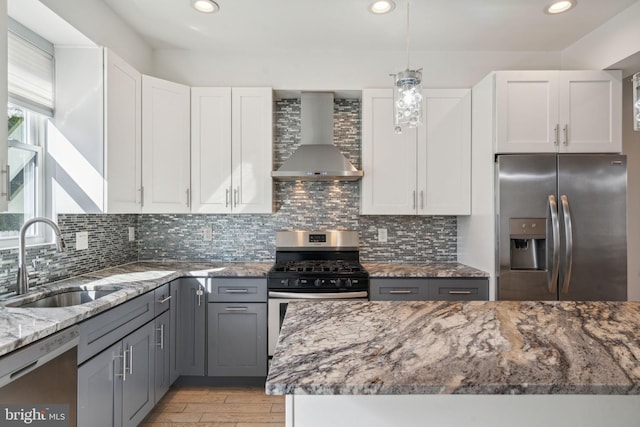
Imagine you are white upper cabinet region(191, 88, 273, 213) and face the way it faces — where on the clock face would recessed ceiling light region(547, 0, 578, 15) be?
The recessed ceiling light is roughly at 10 o'clock from the white upper cabinet.

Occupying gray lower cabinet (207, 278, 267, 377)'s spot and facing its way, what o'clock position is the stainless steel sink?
The stainless steel sink is roughly at 2 o'clock from the gray lower cabinet.

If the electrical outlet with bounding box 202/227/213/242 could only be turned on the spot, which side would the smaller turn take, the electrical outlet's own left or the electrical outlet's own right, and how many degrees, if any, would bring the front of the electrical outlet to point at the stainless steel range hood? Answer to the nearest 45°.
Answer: approximately 45° to the electrical outlet's own left

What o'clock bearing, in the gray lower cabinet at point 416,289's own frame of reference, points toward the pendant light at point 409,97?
The pendant light is roughly at 12 o'clock from the gray lower cabinet.

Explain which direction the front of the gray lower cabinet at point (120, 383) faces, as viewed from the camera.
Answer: facing to the right of the viewer

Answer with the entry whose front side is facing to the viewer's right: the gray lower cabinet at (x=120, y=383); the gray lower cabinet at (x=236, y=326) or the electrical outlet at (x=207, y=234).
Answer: the gray lower cabinet at (x=120, y=383)

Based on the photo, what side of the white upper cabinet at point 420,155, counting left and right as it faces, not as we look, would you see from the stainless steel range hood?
right

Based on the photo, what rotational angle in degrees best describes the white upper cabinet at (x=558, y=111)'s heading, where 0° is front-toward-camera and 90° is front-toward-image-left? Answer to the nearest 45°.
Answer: approximately 0°

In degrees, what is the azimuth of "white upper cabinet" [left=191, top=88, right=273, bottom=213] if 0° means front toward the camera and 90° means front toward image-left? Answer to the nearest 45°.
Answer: approximately 0°

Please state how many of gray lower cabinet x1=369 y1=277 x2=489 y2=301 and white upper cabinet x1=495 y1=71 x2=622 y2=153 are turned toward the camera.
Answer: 2
